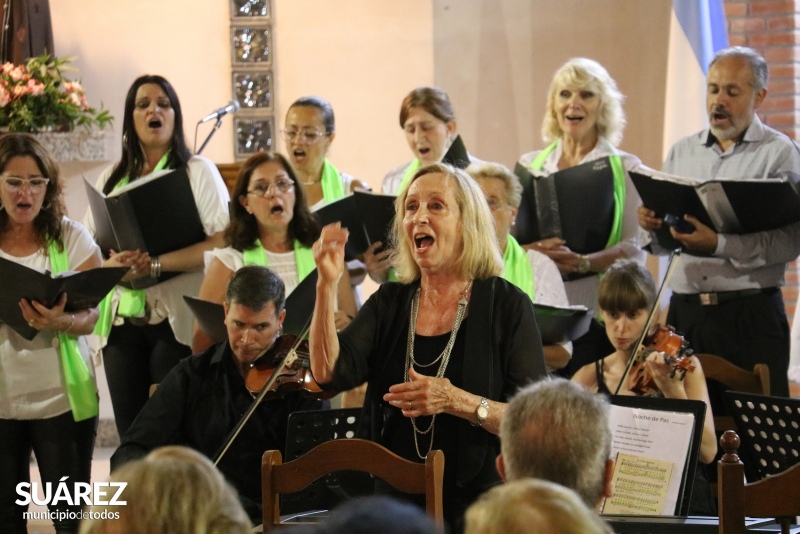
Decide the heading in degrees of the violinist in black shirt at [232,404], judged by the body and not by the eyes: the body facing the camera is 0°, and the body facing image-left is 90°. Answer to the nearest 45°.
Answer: approximately 315°

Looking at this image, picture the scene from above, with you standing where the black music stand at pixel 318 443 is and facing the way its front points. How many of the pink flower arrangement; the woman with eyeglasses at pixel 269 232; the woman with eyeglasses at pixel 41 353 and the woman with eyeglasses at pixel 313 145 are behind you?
0

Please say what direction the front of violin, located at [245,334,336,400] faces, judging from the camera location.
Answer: facing the viewer

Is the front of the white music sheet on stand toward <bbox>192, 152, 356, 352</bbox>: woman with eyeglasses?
no

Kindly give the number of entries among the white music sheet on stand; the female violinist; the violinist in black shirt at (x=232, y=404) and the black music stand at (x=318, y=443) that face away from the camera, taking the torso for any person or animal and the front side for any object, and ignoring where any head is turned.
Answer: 1

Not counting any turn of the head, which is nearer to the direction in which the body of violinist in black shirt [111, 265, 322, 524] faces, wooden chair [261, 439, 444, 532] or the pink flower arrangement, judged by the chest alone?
the wooden chair

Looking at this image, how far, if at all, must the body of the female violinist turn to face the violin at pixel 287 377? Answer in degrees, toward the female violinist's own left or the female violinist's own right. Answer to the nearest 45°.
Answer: approximately 45° to the female violinist's own right

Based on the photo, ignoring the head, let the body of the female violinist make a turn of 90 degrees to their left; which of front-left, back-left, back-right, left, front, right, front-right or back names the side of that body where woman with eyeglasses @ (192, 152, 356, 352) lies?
back

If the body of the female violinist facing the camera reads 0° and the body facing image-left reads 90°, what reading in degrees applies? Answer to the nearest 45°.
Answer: approximately 0°

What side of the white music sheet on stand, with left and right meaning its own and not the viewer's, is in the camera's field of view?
front

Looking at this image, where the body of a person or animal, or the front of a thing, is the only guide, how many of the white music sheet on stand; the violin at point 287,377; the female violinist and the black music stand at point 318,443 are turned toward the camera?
3

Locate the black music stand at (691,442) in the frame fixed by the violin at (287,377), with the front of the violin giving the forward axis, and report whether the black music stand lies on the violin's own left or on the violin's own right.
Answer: on the violin's own left

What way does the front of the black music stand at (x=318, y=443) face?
away from the camera

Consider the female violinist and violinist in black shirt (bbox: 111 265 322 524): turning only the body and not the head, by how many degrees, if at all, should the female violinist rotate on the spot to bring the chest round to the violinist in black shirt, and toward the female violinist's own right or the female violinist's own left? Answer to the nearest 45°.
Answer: approximately 45° to the female violinist's own right

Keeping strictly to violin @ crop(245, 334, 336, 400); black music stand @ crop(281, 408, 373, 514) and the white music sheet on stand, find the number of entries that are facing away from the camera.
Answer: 1

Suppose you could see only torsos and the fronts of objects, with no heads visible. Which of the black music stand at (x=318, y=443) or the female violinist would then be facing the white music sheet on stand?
the female violinist

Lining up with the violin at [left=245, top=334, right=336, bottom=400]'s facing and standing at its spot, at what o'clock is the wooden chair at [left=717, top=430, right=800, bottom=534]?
The wooden chair is roughly at 11 o'clock from the violin.
